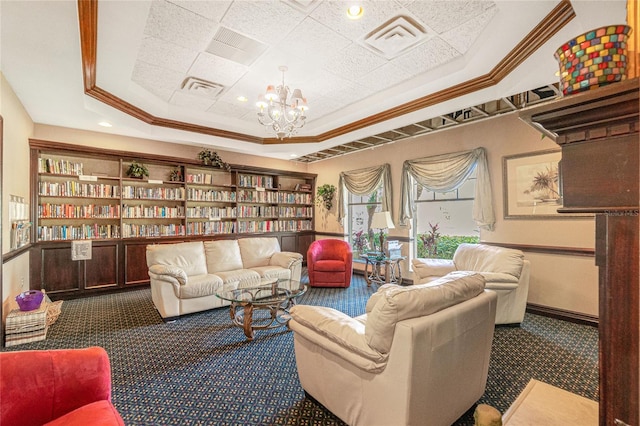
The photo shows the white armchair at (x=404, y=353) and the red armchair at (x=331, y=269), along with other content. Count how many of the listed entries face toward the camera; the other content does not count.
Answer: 1

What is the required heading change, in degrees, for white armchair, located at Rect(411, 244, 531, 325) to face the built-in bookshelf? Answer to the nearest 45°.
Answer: approximately 45° to its right

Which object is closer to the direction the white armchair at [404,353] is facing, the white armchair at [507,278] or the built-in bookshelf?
the built-in bookshelf

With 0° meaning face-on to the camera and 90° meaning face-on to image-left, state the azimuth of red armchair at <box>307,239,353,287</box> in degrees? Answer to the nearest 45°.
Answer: approximately 0°

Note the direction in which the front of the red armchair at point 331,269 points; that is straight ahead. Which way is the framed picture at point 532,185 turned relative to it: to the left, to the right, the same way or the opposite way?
to the right

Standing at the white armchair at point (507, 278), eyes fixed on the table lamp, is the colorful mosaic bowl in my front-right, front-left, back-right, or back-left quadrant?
back-left

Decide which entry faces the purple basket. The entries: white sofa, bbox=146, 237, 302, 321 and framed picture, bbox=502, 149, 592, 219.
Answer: the framed picture

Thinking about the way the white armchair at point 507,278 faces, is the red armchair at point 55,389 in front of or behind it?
in front

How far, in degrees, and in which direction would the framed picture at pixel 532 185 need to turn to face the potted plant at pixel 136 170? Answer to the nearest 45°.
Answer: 0° — it already faces it

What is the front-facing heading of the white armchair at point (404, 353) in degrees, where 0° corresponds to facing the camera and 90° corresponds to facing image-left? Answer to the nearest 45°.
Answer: approximately 135°

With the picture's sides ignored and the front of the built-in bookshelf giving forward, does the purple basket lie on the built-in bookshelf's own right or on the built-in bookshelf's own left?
on the built-in bookshelf's own right

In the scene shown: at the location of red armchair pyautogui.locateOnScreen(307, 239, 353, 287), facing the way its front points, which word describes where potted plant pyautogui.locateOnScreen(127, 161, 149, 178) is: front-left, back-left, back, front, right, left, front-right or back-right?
right

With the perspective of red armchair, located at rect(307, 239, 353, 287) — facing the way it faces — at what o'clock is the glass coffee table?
The glass coffee table is roughly at 1 o'clock from the red armchair.

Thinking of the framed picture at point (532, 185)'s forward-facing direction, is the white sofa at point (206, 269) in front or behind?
in front
